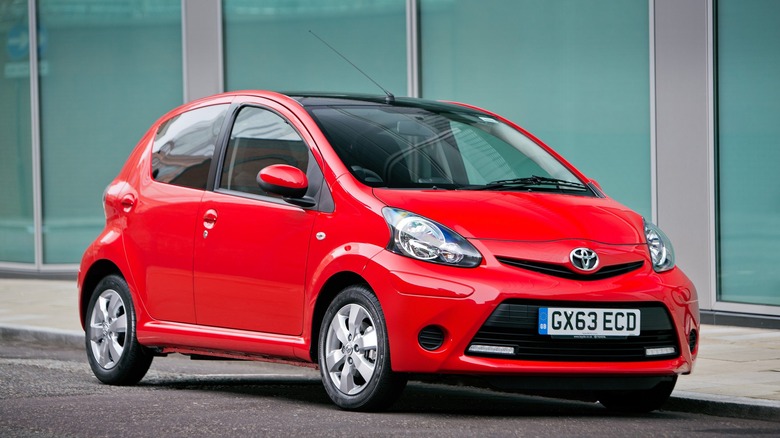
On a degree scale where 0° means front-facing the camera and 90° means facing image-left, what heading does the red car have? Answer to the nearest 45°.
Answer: approximately 315°
